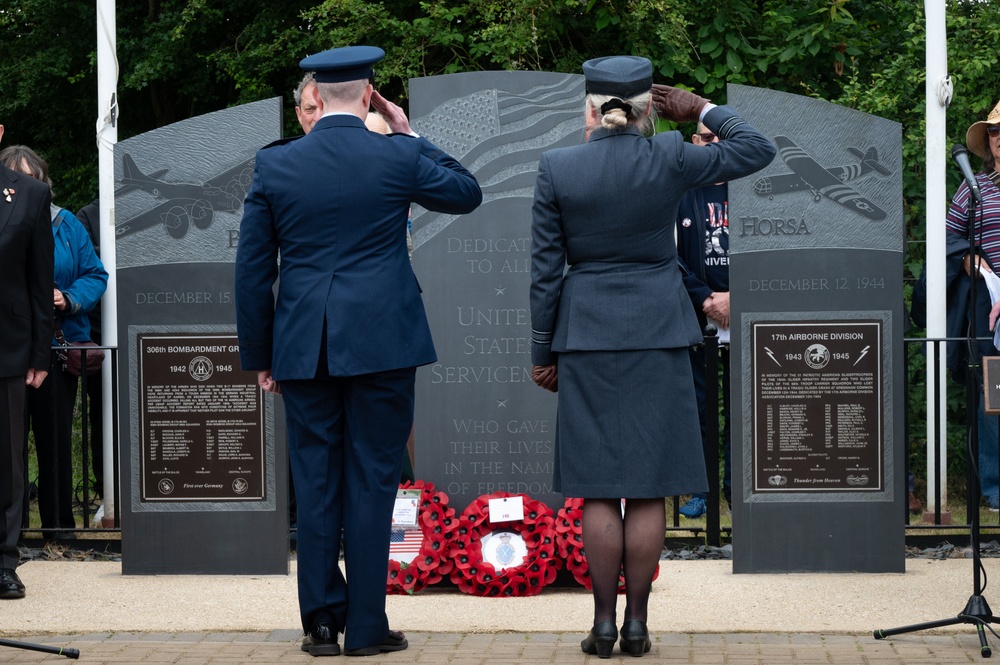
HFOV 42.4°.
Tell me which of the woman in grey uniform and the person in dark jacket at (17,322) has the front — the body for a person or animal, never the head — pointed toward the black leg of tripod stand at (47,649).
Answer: the person in dark jacket

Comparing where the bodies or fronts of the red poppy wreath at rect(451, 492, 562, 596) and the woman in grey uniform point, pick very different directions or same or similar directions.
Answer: very different directions

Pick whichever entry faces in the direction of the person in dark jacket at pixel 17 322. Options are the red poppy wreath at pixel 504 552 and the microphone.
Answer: the microphone

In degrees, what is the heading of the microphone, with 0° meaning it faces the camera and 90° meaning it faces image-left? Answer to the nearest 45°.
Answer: approximately 90°

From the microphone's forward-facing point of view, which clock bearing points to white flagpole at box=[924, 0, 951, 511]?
The white flagpole is roughly at 3 o'clock from the microphone.

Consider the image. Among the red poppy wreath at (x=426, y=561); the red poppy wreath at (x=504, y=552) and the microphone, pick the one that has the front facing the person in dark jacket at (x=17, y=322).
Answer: the microphone

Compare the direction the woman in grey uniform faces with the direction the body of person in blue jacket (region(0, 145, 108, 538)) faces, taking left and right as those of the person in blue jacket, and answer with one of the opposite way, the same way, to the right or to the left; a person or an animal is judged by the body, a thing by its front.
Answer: the opposite way

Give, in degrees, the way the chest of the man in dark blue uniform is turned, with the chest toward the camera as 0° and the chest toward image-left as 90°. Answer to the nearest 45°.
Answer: approximately 180°

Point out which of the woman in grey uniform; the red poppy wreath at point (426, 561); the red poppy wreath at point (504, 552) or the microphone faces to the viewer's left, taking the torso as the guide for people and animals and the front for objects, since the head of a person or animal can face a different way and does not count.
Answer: the microphone

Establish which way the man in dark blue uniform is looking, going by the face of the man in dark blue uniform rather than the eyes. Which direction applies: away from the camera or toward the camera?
away from the camera

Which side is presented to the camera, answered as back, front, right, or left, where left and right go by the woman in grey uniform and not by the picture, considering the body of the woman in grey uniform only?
back

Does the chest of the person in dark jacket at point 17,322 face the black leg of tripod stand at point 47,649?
yes

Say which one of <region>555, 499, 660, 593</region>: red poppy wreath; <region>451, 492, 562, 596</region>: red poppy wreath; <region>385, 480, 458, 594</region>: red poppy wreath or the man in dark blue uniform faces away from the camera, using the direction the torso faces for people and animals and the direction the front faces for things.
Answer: the man in dark blue uniform

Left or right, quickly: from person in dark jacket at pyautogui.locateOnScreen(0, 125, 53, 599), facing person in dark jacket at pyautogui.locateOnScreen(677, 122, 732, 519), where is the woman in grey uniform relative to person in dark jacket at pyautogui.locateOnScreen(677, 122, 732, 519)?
right
